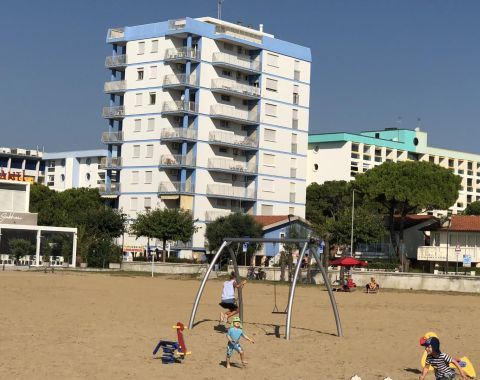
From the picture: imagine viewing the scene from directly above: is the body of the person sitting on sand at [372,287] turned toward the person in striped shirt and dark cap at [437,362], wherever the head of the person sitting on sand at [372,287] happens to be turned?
yes

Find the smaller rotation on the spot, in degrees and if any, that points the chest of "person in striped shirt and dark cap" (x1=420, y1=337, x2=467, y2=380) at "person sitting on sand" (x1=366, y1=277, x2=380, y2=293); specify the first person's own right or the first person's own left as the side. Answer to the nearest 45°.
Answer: approximately 135° to the first person's own right
